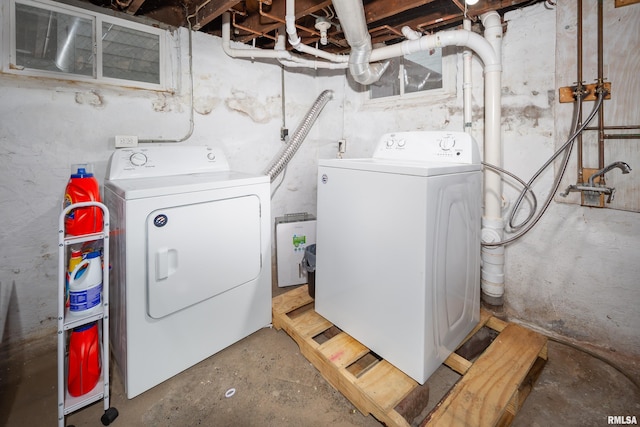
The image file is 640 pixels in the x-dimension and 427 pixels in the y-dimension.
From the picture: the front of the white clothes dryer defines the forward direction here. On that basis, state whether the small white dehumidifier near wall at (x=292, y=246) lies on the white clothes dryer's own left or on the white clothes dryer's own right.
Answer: on the white clothes dryer's own left

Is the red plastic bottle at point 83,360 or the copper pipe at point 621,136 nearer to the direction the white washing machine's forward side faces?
the red plastic bottle

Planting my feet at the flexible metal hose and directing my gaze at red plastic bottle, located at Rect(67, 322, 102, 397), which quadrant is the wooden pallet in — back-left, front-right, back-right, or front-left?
front-left

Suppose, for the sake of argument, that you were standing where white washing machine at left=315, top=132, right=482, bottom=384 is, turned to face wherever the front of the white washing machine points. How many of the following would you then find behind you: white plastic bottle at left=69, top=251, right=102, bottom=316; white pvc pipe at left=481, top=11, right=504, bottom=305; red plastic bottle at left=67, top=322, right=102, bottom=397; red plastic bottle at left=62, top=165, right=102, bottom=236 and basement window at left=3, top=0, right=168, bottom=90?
1

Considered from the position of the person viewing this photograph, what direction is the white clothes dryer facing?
facing the viewer and to the right of the viewer
